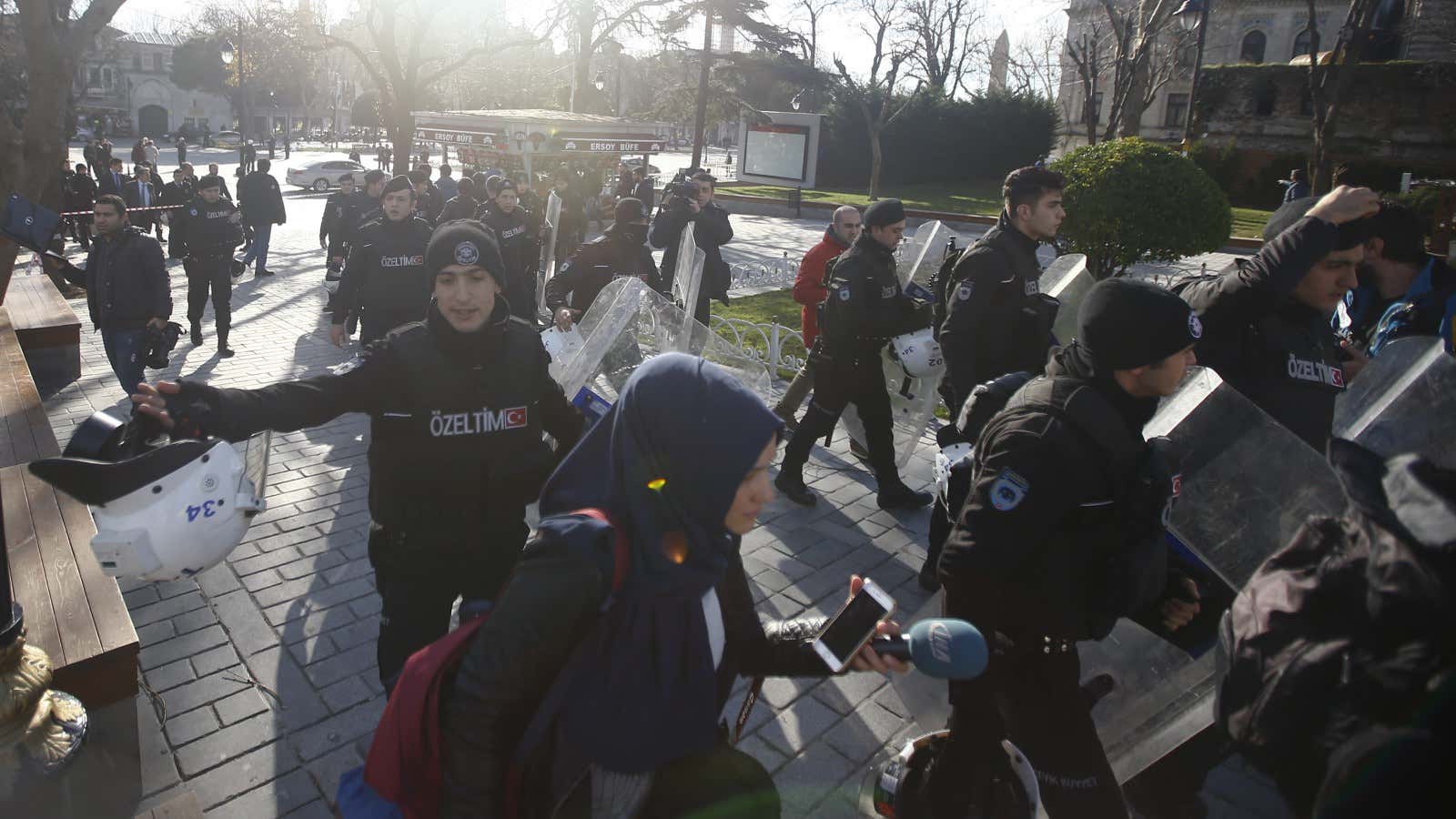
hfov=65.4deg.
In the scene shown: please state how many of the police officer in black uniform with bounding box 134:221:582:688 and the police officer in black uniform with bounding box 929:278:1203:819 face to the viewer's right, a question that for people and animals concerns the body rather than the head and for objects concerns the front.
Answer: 1

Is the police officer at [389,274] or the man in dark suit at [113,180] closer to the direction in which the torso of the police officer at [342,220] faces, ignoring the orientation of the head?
the police officer

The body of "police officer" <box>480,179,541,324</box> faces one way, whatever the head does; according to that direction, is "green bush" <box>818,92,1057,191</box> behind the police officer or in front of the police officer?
behind

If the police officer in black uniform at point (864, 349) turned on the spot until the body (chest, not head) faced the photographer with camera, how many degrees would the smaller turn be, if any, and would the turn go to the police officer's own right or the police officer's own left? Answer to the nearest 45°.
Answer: approximately 135° to the police officer's own left

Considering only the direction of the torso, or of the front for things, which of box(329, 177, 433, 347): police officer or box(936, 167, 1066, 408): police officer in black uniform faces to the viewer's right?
the police officer in black uniform

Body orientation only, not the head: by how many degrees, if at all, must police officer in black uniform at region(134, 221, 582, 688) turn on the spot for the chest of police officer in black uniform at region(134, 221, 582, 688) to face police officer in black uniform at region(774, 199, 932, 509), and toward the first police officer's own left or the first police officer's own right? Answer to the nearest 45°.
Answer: approximately 135° to the first police officer's own left

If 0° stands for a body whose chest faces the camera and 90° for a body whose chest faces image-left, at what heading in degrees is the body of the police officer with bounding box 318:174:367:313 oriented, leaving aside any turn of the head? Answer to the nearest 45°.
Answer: approximately 0°

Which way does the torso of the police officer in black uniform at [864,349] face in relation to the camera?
to the viewer's right

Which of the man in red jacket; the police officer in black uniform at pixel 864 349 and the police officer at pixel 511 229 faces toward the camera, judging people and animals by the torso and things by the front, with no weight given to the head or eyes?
the police officer

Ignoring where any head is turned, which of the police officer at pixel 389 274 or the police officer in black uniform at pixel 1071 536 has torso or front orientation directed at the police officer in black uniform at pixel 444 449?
the police officer

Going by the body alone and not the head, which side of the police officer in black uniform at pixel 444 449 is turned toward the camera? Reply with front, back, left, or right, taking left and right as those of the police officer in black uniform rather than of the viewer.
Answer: front
